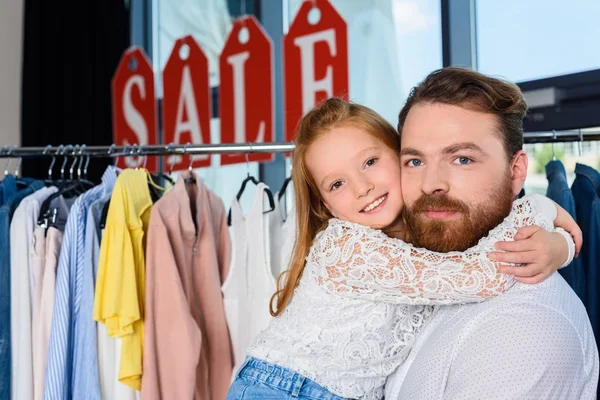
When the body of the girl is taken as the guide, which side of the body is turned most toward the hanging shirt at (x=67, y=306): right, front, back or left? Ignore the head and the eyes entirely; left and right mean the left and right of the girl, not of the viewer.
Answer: back

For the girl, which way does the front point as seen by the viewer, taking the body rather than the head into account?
to the viewer's right

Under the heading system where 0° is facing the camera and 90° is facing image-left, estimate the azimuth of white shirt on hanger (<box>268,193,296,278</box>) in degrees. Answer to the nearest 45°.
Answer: approximately 315°

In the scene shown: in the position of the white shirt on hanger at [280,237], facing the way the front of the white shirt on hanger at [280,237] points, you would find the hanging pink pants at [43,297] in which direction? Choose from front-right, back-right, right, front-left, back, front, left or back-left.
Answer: back-right

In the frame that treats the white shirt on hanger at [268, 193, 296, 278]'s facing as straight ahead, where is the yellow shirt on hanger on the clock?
The yellow shirt on hanger is roughly at 4 o'clock from the white shirt on hanger.
